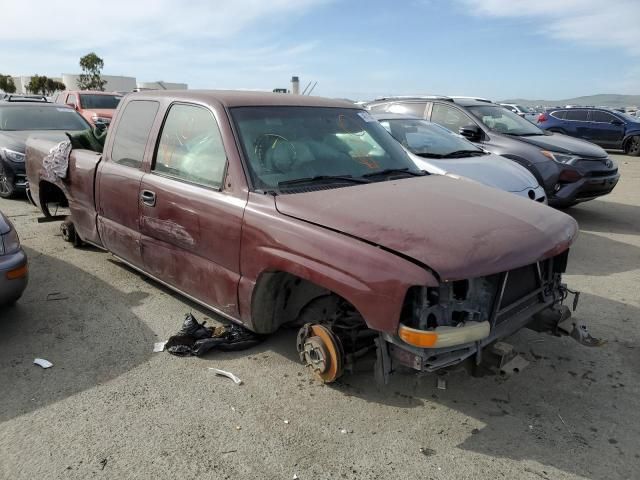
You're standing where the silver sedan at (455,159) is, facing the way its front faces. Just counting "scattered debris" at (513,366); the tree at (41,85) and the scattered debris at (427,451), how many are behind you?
1

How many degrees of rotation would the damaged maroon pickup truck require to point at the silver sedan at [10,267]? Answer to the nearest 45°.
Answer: approximately 135° to its right

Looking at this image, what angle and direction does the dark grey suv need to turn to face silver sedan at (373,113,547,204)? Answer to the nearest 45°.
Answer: approximately 90° to its right

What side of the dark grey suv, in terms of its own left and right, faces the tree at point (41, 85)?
back

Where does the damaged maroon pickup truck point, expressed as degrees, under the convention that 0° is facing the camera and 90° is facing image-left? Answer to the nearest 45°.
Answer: approximately 315°

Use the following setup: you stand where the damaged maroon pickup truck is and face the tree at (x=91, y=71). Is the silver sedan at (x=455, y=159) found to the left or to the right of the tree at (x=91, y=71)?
right

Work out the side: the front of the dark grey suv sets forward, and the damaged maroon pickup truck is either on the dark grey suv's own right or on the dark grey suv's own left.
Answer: on the dark grey suv's own right

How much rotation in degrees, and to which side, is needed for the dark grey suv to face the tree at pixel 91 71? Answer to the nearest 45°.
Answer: approximately 180°

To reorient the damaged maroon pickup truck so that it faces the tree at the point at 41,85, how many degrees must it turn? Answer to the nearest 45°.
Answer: approximately 180°

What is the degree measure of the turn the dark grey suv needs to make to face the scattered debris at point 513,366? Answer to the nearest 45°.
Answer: approximately 45° to its right

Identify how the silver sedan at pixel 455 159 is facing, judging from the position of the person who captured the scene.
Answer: facing the viewer and to the right of the viewer
